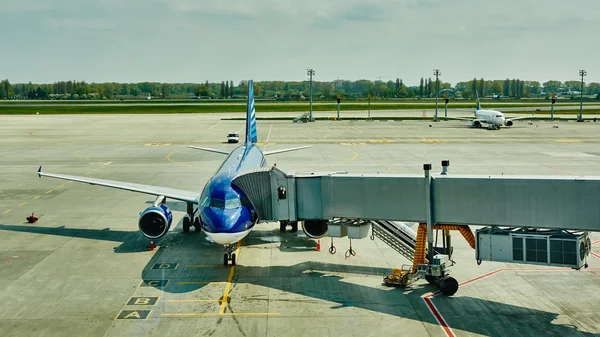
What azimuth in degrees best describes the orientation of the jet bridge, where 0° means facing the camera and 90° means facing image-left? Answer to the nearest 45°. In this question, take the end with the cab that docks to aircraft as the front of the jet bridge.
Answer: approximately 90°

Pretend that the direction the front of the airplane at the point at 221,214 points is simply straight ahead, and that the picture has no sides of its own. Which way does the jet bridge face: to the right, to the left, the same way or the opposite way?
to the right

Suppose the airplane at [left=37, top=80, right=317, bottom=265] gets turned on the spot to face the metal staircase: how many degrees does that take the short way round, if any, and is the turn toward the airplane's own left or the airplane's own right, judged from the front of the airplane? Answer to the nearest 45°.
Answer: approximately 90° to the airplane's own left

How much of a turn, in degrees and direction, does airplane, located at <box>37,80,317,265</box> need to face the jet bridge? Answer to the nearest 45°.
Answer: approximately 45° to its left

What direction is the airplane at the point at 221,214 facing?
toward the camera

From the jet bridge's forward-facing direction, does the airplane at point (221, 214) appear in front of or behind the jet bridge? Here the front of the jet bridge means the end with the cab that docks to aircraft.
in front

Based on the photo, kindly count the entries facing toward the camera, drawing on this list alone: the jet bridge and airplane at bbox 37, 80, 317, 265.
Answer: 1
